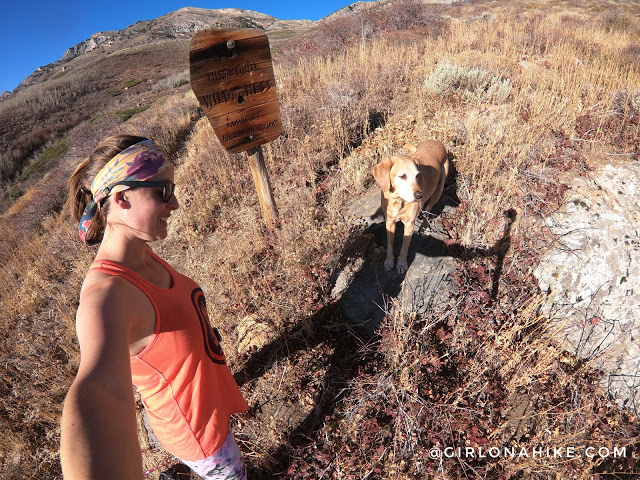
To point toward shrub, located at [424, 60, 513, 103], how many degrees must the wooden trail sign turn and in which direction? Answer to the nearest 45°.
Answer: approximately 135° to its left

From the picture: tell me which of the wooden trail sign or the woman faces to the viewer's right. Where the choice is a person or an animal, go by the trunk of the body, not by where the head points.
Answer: the woman

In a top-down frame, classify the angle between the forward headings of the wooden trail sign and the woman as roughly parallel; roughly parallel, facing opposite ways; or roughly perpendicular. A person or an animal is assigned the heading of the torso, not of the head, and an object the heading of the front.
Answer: roughly perpendicular

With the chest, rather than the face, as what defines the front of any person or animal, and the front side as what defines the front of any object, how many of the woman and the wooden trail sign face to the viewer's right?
1

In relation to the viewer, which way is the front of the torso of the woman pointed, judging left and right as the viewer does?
facing to the right of the viewer

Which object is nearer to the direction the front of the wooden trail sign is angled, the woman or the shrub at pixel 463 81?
the woman

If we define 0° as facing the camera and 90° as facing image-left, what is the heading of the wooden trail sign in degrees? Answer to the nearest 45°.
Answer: approximately 0°

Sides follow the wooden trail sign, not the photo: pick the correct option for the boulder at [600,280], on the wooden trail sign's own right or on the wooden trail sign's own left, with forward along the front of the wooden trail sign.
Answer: on the wooden trail sign's own left

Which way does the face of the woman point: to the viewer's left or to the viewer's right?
to the viewer's right

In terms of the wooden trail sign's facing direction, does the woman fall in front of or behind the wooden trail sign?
in front
